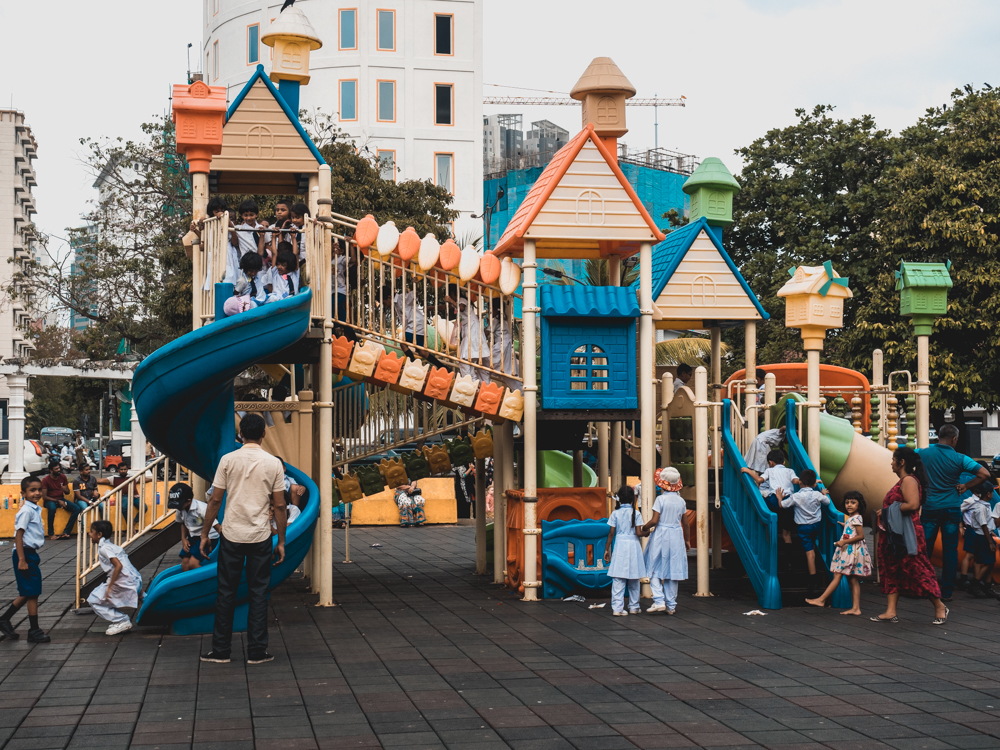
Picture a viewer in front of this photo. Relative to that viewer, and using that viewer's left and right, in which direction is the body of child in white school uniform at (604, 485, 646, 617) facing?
facing away from the viewer

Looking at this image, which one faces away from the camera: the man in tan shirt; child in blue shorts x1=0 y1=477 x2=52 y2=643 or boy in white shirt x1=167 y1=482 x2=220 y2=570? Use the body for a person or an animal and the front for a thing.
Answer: the man in tan shirt

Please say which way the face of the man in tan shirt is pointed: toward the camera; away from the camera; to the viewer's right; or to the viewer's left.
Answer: away from the camera

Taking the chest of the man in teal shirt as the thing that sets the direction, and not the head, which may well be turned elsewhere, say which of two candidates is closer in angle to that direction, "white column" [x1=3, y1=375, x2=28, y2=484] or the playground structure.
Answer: the white column

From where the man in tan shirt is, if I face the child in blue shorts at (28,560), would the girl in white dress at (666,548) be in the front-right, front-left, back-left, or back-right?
back-right

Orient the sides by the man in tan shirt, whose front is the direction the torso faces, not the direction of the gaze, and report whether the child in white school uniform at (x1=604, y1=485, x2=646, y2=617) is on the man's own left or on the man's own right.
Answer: on the man's own right

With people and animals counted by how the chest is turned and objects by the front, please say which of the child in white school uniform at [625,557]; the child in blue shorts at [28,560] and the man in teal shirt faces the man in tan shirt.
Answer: the child in blue shorts

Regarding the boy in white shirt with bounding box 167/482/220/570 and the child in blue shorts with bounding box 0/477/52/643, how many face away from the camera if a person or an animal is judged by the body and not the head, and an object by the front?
0

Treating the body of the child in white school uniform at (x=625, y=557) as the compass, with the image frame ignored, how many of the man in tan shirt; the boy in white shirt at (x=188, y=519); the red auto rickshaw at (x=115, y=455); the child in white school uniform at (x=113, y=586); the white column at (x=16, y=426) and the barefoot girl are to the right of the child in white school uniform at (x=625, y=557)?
1

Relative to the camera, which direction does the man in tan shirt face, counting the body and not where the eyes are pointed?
away from the camera

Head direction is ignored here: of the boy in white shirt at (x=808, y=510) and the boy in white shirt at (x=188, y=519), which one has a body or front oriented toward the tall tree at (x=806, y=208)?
the boy in white shirt at (x=808, y=510)

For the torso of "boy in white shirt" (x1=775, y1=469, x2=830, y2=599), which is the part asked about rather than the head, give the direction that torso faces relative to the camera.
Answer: away from the camera

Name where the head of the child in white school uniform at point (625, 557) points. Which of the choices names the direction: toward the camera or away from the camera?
away from the camera

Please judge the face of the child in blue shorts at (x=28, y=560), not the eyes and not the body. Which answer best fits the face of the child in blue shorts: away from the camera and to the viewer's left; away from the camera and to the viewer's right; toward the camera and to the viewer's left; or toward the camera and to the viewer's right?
toward the camera and to the viewer's right

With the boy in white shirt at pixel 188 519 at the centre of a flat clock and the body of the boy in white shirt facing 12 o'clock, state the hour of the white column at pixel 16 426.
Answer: The white column is roughly at 4 o'clock from the boy in white shirt.
